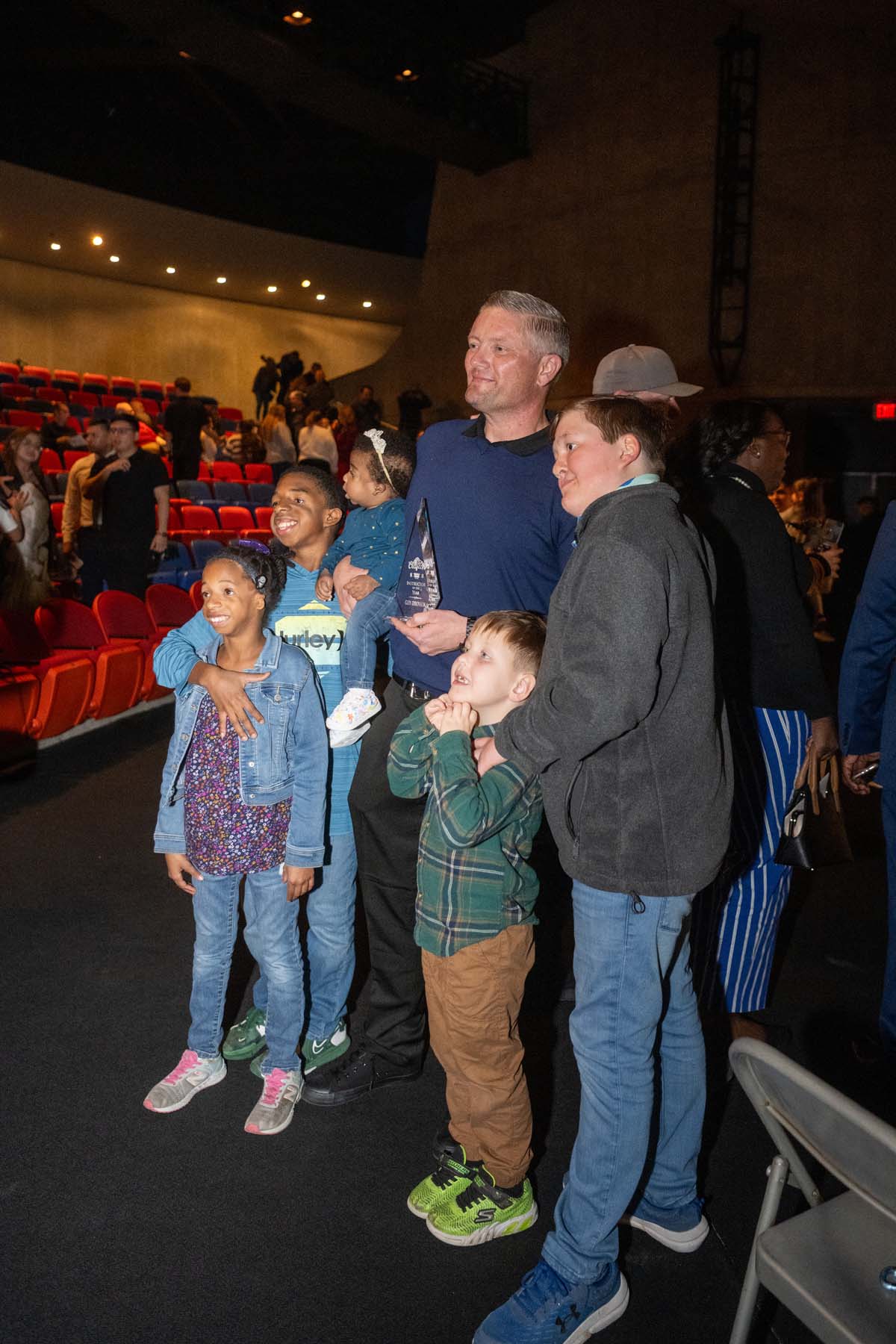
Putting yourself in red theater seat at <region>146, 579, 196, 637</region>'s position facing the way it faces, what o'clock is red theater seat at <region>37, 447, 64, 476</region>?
red theater seat at <region>37, 447, 64, 476</region> is roughly at 7 o'clock from red theater seat at <region>146, 579, 196, 637</region>.

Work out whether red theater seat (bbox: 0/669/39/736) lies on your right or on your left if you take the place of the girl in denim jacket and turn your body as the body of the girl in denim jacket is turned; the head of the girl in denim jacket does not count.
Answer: on your right

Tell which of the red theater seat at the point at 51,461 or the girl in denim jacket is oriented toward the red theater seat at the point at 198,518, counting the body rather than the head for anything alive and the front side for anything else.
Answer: the red theater seat at the point at 51,461

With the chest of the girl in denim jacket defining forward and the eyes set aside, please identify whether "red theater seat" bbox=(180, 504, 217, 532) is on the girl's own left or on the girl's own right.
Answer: on the girl's own right

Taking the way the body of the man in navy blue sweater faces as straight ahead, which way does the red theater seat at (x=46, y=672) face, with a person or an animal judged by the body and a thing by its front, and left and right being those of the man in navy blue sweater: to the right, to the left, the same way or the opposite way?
to the left

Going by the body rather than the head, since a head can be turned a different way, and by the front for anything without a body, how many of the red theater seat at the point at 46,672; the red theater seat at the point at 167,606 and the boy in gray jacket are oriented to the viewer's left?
1

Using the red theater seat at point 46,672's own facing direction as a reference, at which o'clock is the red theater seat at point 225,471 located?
the red theater seat at point 225,471 is roughly at 8 o'clock from the red theater seat at point 46,672.

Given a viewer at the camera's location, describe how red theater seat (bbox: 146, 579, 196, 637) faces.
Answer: facing the viewer and to the right of the viewer
